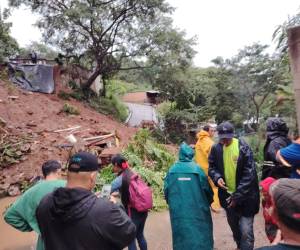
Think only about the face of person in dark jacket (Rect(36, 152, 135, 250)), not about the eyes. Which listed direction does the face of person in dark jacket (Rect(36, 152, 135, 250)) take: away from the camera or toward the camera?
away from the camera

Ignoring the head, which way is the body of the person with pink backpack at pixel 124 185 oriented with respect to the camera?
to the viewer's left

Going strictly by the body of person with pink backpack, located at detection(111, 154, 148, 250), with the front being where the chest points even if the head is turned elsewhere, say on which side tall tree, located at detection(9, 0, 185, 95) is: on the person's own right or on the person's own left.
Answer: on the person's own right

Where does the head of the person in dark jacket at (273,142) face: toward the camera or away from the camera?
away from the camera

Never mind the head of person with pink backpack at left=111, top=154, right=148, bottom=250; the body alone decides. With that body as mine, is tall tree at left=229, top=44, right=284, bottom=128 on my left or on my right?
on my right

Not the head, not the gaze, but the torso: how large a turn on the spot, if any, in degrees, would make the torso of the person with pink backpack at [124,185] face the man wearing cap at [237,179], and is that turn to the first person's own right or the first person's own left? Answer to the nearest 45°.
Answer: approximately 180°
